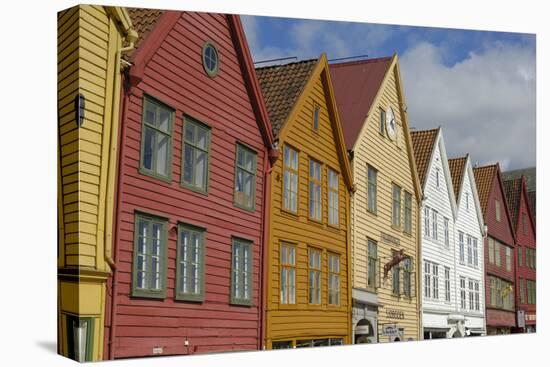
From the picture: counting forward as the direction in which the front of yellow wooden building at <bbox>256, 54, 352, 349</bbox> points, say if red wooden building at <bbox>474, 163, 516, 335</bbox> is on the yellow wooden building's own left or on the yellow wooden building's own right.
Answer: on the yellow wooden building's own left

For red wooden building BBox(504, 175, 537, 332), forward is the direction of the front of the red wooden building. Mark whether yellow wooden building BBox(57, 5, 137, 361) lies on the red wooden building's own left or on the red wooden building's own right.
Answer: on the red wooden building's own right

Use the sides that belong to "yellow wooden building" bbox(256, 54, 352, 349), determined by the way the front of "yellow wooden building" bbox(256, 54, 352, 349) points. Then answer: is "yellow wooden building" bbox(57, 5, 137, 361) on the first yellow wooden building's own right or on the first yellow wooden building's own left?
on the first yellow wooden building's own right

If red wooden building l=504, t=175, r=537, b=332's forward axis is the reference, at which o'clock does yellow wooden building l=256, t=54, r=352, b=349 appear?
The yellow wooden building is roughly at 2 o'clock from the red wooden building.

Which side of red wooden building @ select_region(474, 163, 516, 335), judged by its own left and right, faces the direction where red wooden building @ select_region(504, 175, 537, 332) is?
left

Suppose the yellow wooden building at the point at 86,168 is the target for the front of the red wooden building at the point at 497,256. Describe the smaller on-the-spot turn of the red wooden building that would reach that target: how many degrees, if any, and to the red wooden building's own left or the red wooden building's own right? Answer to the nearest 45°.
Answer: approximately 45° to the red wooden building's own right

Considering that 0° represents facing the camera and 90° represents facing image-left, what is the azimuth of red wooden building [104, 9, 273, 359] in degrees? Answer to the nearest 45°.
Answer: approximately 315°

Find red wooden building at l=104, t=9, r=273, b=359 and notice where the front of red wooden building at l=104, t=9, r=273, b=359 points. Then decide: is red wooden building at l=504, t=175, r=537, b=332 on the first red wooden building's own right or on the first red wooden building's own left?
on the first red wooden building's own left

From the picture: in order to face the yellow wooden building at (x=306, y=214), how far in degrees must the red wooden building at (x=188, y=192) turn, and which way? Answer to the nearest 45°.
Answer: approximately 90° to its left

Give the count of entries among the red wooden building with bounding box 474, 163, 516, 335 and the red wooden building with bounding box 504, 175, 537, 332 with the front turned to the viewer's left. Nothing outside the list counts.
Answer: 0

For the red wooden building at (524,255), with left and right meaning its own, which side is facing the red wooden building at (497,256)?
right

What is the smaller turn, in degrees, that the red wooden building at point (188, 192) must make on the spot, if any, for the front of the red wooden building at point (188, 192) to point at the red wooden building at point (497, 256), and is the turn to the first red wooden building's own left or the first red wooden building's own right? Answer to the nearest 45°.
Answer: approximately 90° to the first red wooden building's own left
